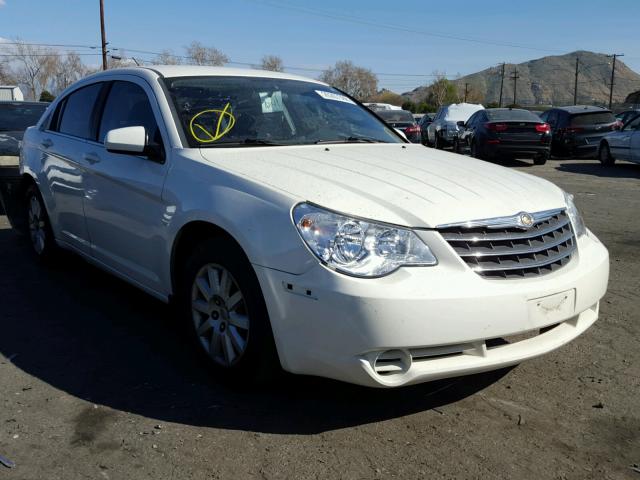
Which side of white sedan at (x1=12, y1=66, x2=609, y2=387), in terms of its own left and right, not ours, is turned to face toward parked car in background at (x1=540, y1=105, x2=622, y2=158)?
left

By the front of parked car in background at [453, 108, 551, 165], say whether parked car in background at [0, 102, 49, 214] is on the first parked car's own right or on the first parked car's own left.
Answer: on the first parked car's own left

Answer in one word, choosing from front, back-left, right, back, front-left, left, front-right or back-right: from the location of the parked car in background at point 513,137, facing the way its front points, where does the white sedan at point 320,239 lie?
back-left

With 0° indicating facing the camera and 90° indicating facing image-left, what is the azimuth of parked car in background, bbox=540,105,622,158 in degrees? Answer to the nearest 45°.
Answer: approximately 135°

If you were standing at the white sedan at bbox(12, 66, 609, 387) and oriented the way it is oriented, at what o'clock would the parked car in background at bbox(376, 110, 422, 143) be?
The parked car in background is roughly at 8 o'clock from the white sedan.

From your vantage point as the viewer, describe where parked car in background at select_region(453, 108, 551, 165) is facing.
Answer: facing away from the viewer and to the left of the viewer
